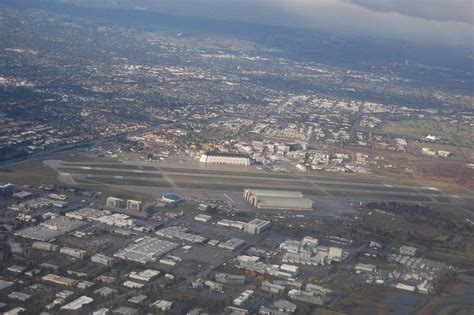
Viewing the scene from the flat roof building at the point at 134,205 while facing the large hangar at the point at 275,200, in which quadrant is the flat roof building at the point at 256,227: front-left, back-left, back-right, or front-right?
front-right

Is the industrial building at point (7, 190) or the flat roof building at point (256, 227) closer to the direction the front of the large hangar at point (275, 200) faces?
the industrial building

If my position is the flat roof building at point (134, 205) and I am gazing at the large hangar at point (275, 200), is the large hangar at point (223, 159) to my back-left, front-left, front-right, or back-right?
front-left

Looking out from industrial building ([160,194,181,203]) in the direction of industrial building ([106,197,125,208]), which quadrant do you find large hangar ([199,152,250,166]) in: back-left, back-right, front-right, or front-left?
back-right

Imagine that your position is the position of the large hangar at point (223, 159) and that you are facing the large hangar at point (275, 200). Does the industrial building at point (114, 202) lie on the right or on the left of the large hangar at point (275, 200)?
right

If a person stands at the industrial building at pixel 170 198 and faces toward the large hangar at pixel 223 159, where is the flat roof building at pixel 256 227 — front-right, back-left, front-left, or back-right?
back-right

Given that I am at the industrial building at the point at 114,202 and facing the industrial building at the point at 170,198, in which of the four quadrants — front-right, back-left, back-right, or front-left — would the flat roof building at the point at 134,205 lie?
front-right

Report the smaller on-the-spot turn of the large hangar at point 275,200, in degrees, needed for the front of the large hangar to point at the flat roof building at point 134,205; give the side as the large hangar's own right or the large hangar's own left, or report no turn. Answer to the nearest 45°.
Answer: approximately 45° to the large hangar's own left

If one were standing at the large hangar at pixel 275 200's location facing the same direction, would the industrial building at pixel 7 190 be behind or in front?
in front
